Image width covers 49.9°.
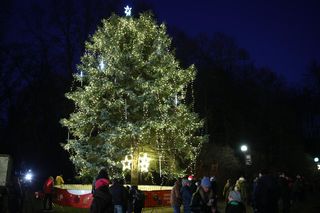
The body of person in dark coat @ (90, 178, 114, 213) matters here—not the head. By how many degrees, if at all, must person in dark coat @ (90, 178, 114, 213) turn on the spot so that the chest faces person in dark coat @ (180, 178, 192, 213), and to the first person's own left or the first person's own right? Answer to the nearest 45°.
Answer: approximately 45° to the first person's own right

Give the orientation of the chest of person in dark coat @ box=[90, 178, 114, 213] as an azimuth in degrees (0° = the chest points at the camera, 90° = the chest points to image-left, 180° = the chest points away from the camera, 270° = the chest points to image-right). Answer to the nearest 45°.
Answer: approximately 180°

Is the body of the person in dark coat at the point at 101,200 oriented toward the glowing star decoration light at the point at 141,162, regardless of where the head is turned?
yes

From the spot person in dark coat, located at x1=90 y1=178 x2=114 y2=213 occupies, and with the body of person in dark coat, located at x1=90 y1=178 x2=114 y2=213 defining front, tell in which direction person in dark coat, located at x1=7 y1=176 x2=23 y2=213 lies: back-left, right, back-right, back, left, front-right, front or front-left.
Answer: front-left

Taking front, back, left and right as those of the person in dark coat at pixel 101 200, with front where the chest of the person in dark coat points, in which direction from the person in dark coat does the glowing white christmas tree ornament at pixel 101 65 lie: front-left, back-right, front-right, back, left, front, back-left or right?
front

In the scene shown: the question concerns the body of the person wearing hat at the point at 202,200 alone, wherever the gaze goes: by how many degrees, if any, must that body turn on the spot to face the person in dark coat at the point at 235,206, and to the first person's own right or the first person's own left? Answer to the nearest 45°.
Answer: approximately 90° to the first person's own left

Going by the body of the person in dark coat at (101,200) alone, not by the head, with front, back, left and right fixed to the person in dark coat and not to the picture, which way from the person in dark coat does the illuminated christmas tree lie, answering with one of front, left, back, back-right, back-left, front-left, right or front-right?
front
